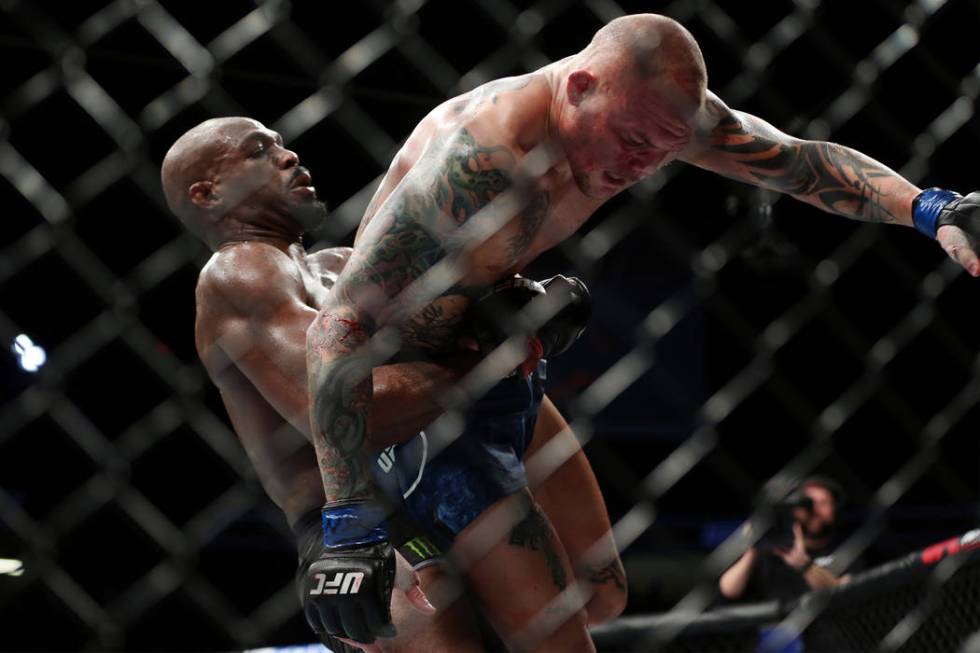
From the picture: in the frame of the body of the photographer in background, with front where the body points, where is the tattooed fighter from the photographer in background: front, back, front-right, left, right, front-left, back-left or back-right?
front-left

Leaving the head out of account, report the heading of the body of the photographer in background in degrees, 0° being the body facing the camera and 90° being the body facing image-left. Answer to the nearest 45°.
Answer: approximately 45°

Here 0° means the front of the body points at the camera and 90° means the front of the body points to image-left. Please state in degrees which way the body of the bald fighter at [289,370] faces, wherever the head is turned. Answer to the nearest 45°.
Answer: approximately 270°

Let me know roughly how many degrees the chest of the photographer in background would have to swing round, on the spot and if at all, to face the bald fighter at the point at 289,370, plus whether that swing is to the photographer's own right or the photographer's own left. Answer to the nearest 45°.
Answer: approximately 45° to the photographer's own left

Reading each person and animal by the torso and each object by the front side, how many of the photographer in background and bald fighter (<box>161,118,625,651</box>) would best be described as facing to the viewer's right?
1
